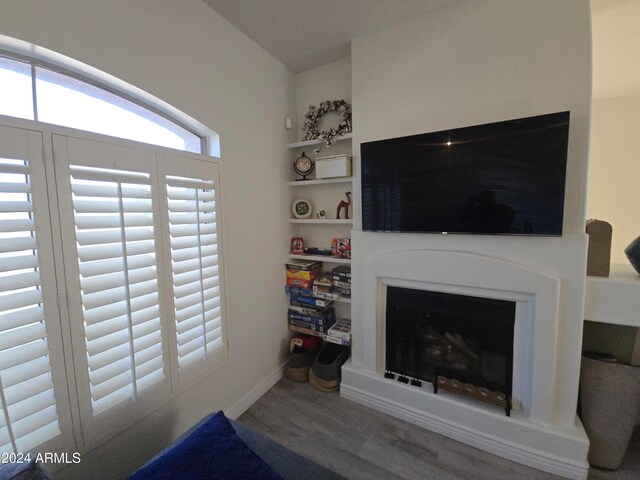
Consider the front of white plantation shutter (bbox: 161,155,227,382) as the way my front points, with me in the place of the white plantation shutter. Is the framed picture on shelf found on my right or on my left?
on my left

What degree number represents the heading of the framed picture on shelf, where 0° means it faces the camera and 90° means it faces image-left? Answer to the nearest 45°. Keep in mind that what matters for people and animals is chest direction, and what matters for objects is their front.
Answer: approximately 0°

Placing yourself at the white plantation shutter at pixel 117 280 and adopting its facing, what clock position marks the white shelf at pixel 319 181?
The white shelf is roughly at 10 o'clock from the white plantation shutter.

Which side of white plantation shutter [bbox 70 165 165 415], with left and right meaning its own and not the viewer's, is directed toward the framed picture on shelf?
left

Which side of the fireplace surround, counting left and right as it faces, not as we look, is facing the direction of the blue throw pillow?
front

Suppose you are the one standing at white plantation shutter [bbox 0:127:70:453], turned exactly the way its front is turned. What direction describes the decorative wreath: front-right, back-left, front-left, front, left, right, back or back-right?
front-left

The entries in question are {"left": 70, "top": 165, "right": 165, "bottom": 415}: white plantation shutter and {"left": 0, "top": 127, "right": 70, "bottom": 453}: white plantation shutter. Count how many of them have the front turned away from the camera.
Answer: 0

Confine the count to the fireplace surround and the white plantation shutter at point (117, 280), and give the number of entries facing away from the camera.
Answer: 0

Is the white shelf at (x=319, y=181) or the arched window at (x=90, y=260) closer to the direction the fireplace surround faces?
the arched window
